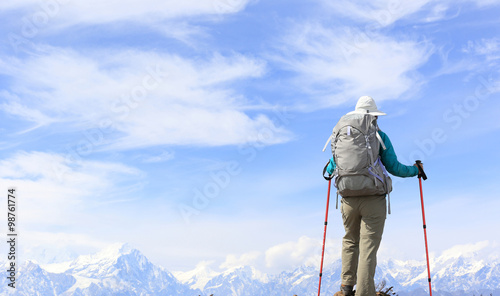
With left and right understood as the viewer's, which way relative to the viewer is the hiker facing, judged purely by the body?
facing away from the viewer and to the right of the viewer
